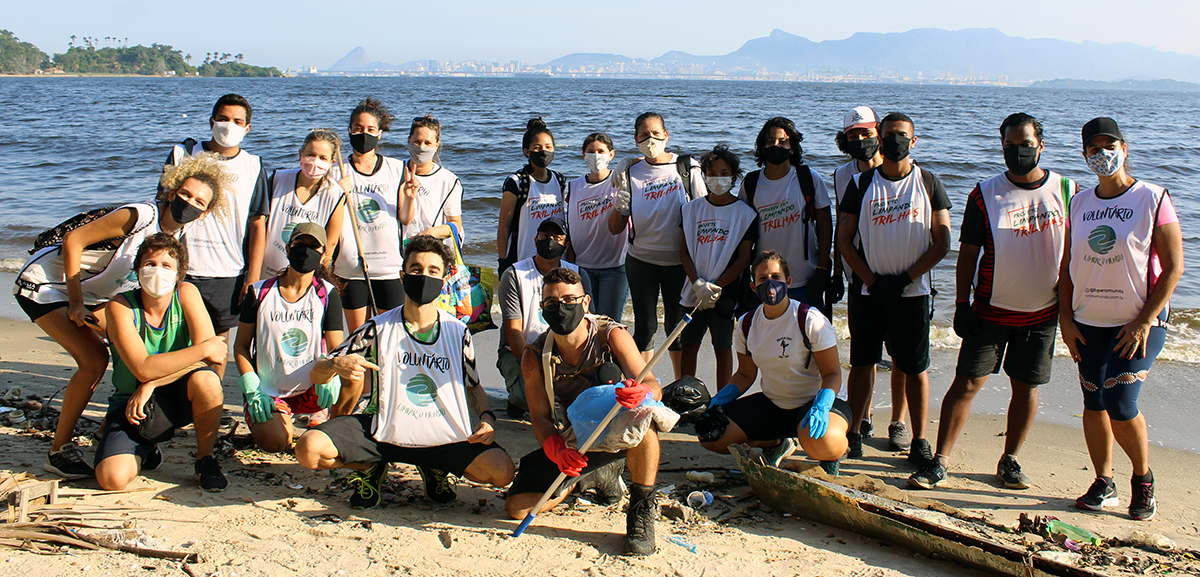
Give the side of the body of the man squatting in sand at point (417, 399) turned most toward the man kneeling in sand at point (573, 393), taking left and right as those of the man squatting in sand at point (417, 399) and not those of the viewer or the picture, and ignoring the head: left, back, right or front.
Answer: left

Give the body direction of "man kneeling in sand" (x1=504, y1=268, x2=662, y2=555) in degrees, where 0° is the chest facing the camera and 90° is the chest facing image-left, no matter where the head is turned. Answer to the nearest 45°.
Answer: approximately 0°

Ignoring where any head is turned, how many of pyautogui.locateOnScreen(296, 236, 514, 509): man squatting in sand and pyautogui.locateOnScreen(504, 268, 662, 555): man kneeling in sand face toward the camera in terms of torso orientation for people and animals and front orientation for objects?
2

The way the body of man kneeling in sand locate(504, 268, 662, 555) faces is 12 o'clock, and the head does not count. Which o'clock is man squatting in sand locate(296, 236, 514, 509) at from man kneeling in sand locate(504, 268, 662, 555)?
man squatting in sand locate(296, 236, 514, 509) is roughly at 3 o'clock from man kneeling in sand locate(504, 268, 662, 555).
